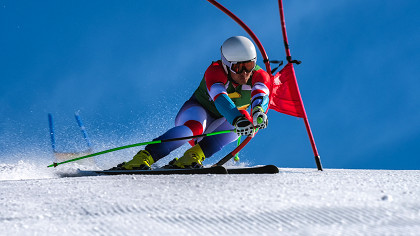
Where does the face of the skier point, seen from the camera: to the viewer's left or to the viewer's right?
to the viewer's right

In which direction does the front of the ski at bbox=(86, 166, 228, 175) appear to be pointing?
to the viewer's right
